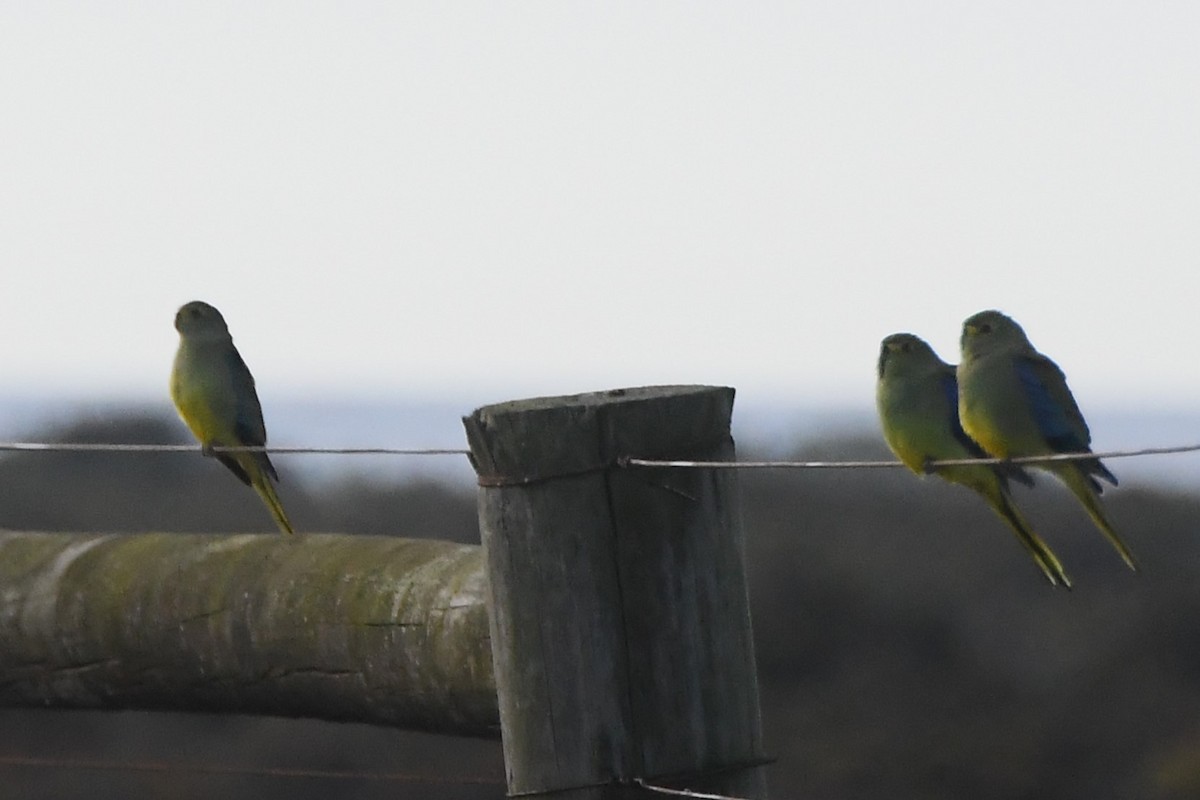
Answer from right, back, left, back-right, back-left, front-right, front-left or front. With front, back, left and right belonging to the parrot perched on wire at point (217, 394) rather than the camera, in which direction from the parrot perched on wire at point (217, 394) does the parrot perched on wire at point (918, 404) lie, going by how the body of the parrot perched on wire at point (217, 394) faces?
left

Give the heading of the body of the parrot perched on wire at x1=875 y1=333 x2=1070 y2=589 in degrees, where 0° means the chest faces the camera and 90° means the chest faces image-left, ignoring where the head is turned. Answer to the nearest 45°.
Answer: approximately 45°

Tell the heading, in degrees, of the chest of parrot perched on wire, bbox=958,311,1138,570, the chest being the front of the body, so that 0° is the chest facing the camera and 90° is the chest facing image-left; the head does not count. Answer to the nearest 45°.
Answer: approximately 45°

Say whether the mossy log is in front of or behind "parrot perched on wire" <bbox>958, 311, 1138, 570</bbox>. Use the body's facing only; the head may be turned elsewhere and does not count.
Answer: in front

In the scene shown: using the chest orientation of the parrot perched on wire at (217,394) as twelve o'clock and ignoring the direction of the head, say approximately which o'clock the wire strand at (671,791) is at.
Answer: The wire strand is roughly at 8 o'clock from the parrot perched on wire.

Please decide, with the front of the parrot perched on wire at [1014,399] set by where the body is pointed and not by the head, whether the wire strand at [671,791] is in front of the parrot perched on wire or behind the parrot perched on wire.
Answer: in front

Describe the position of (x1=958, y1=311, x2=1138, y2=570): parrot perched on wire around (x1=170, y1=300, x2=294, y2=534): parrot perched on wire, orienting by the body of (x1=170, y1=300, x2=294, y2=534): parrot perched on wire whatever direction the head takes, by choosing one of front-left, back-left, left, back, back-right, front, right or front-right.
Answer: left
